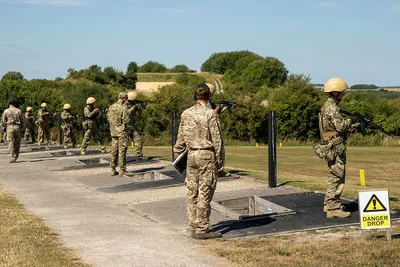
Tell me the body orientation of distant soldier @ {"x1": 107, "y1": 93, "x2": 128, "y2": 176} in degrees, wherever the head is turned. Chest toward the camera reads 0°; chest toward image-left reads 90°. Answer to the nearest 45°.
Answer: approximately 225°

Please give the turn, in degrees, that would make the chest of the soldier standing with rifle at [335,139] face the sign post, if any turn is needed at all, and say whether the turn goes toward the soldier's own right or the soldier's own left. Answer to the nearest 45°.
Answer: approximately 90° to the soldier's own right

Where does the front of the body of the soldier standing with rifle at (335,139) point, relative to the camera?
to the viewer's right

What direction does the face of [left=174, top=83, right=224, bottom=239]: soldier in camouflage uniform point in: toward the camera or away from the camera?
away from the camera

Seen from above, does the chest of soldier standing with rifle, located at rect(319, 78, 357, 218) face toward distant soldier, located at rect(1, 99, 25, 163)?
no

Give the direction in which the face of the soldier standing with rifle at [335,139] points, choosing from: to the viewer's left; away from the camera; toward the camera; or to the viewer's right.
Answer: to the viewer's right

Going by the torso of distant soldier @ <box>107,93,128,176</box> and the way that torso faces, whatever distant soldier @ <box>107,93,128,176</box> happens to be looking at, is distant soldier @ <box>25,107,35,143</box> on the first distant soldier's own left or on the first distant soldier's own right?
on the first distant soldier's own left

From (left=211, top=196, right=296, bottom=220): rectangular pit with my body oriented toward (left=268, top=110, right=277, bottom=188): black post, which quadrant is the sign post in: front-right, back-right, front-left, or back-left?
back-right
